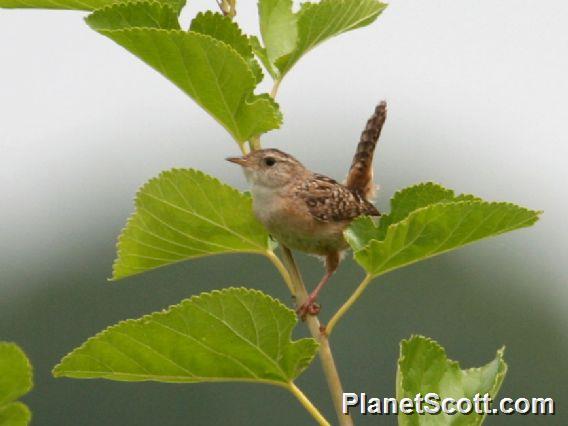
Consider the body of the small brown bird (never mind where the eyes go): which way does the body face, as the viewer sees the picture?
to the viewer's left

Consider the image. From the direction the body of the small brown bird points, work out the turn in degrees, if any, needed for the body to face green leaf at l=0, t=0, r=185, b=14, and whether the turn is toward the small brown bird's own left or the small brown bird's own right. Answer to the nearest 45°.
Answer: approximately 45° to the small brown bird's own left
